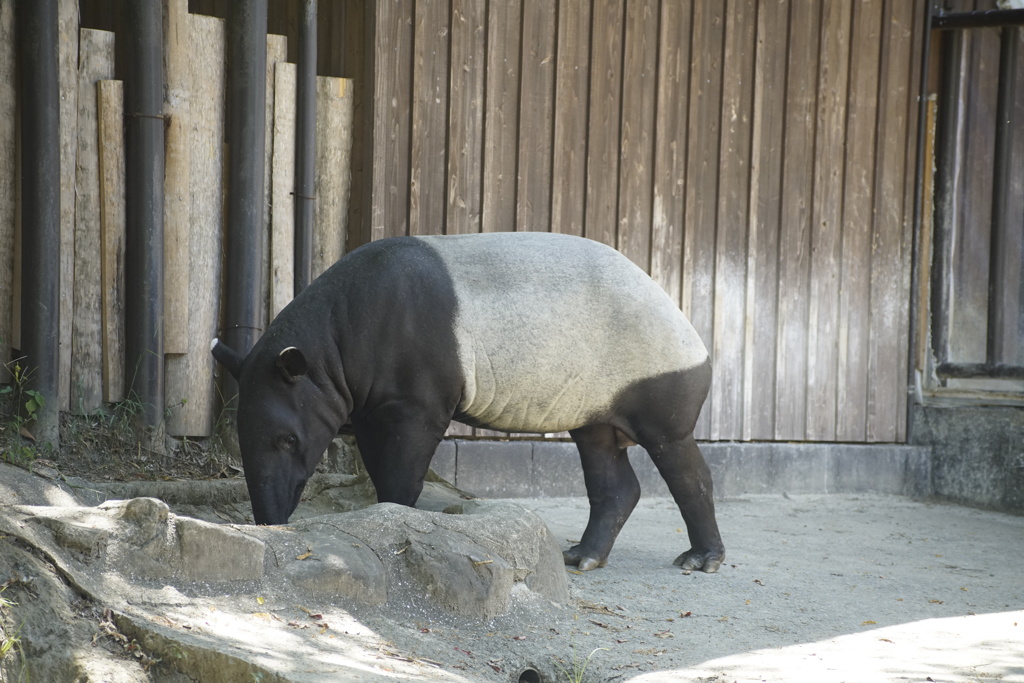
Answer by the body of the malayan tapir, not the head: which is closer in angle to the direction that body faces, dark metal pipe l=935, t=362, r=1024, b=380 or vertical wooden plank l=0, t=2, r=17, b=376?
the vertical wooden plank

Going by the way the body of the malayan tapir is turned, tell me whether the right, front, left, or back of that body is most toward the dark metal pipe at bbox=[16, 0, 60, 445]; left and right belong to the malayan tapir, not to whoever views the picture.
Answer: front

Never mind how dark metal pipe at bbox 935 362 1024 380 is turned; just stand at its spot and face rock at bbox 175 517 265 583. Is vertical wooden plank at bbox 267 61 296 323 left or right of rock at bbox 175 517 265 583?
right

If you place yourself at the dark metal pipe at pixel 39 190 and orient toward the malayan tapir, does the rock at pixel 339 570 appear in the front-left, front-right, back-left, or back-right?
front-right

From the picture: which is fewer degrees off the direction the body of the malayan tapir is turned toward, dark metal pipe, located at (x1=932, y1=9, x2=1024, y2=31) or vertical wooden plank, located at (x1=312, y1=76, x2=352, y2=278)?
the vertical wooden plank

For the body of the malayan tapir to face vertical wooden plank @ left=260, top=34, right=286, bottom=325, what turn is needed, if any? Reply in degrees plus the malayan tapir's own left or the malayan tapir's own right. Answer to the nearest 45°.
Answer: approximately 45° to the malayan tapir's own right

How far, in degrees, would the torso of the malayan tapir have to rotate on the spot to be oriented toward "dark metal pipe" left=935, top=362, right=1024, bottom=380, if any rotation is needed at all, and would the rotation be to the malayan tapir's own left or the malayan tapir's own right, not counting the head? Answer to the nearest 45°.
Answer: approximately 135° to the malayan tapir's own right

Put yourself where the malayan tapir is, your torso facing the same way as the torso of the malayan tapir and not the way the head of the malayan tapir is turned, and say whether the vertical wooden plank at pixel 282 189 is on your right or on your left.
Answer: on your right

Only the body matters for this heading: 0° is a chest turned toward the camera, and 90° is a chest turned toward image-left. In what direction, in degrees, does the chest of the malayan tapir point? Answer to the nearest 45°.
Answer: approximately 90°

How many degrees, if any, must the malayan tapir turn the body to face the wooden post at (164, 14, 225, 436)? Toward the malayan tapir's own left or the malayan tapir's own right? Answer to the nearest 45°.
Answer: approximately 45° to the malayan tapir's own right

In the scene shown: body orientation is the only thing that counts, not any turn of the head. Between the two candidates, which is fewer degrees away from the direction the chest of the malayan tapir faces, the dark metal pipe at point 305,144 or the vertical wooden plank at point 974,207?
the dark metal pipe

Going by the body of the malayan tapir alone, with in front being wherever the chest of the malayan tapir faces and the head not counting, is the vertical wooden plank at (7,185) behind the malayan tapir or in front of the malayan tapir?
in front
